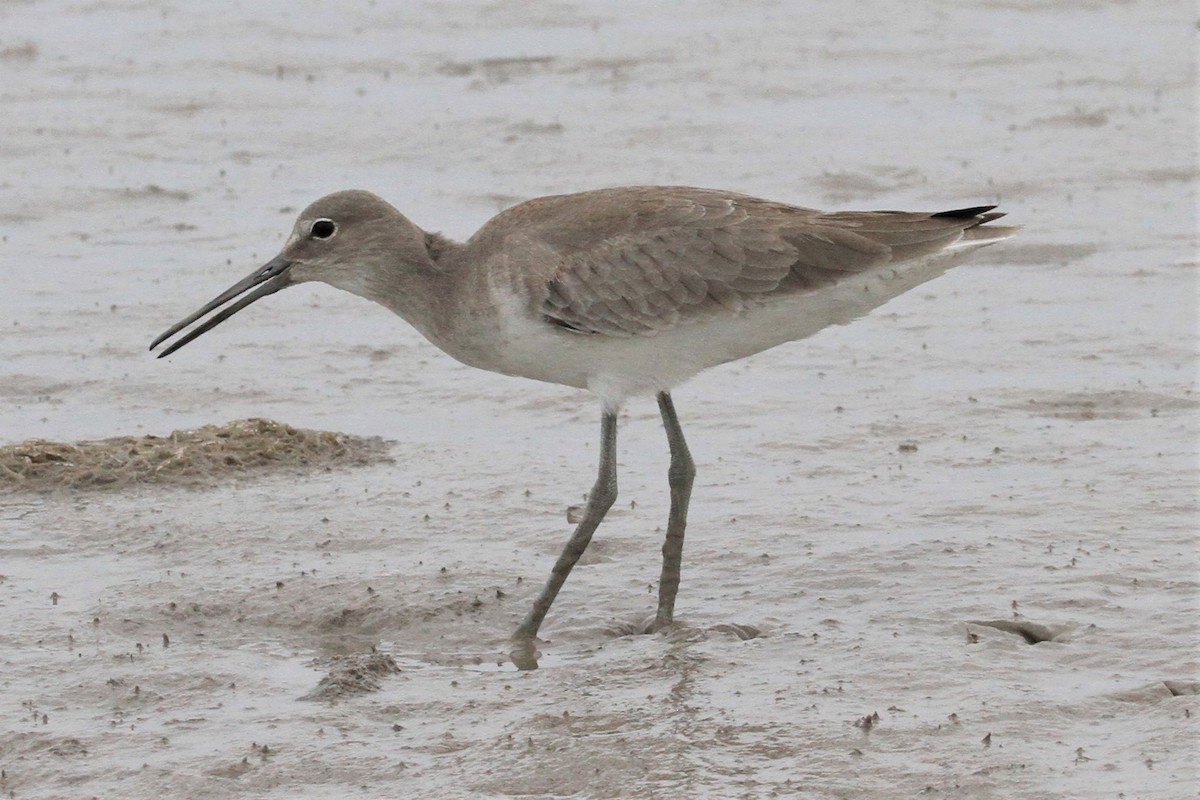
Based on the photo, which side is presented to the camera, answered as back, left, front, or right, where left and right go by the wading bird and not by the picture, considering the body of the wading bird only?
left

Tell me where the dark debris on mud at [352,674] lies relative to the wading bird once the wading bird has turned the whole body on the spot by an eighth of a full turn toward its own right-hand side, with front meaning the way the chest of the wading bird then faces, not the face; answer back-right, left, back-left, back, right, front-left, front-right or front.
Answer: left

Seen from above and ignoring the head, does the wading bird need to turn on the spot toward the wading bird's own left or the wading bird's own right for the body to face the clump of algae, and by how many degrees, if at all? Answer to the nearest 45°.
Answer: approximately 45° to the wading bird's own right
